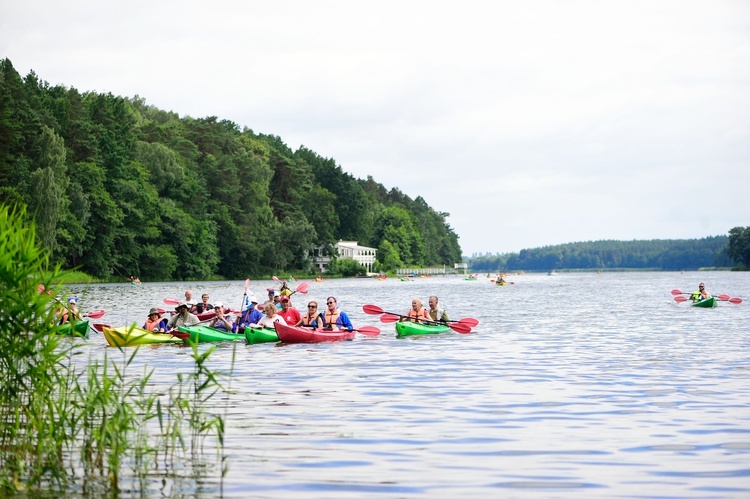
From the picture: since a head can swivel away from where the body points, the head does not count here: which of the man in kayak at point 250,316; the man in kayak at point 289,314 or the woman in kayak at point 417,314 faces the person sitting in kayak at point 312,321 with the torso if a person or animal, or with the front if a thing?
the woman in kayak

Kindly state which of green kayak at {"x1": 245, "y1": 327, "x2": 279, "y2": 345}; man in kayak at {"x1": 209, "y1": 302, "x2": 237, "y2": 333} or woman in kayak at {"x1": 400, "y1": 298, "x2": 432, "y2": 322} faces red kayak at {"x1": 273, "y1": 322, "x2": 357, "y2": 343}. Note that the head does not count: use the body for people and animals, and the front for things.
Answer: the woman in kayak

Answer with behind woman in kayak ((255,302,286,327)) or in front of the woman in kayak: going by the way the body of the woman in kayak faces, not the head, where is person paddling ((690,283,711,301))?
behind

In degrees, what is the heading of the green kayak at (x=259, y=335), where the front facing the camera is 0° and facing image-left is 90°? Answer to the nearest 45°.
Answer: approximately 45°

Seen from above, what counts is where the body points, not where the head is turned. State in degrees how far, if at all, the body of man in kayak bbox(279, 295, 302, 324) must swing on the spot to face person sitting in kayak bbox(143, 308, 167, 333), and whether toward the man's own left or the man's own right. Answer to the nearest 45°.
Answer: approximately 45° to the man's own right

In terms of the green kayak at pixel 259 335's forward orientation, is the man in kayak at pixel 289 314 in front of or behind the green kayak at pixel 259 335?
behind

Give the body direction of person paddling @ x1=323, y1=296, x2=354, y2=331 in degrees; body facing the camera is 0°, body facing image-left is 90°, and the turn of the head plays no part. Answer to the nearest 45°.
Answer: approximately 45°

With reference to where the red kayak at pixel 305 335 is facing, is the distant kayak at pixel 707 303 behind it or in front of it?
behind

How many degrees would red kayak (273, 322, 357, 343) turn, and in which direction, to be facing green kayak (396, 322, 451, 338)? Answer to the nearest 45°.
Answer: approximately 180°
